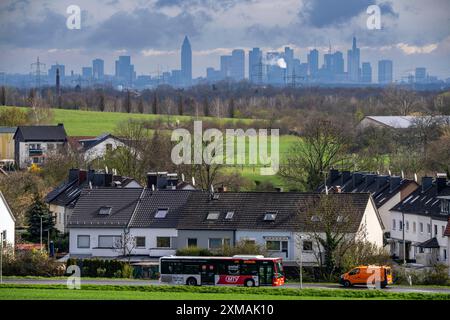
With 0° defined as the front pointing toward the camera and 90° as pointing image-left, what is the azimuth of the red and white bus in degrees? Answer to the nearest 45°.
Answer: approximately 270°

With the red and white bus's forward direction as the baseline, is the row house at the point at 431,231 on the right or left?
on its left

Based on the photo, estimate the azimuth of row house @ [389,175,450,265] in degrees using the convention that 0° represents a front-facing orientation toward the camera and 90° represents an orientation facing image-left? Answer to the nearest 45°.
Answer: approximately 45°

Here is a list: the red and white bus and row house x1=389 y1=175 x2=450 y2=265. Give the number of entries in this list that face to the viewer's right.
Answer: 1

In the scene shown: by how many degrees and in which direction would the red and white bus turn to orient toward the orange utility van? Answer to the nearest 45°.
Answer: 0° — it already faces it

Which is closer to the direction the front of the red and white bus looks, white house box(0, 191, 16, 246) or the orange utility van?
the orange utility van
